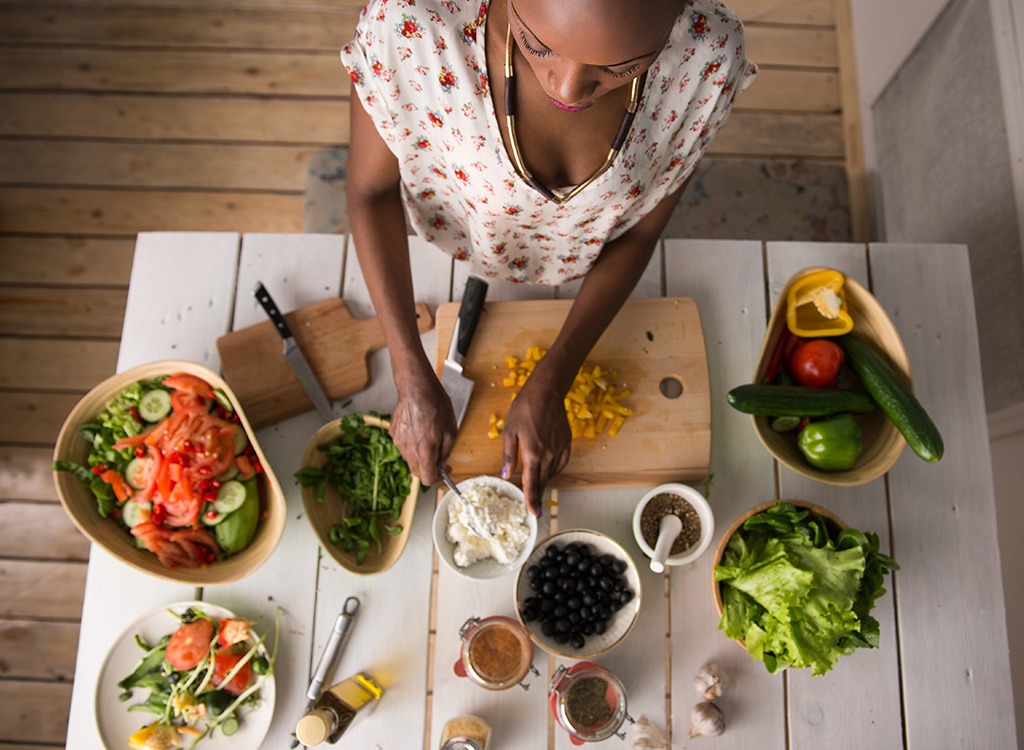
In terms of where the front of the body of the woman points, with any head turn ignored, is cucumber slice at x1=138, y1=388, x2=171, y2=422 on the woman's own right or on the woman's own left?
on the woman's own right

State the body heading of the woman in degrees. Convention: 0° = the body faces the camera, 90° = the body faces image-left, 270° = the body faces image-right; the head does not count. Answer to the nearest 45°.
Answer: approximately 0°

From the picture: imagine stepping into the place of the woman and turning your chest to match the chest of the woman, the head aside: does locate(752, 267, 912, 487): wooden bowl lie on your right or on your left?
on your left
